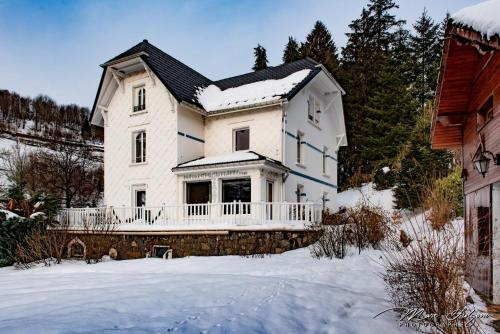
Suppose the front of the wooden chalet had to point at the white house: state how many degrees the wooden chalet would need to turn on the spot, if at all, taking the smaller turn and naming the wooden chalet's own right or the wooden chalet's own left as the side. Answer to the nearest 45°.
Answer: approximately 90° to the wooden chalet's own right

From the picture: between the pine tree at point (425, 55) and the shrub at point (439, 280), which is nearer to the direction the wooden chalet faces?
the shrub

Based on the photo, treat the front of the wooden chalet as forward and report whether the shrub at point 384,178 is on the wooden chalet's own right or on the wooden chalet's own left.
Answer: on the wooden chalet's own right

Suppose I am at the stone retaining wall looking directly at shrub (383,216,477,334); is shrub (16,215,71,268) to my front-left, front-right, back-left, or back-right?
back-right

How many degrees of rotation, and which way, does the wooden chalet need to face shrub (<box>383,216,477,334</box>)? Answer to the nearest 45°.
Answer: approximately 45° to its left

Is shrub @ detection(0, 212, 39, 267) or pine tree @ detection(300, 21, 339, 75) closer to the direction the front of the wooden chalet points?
the shrub

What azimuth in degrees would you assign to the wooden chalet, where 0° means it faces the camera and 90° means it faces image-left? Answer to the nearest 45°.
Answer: approximately 45°

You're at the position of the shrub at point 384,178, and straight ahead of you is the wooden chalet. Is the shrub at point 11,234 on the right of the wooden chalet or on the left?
right
